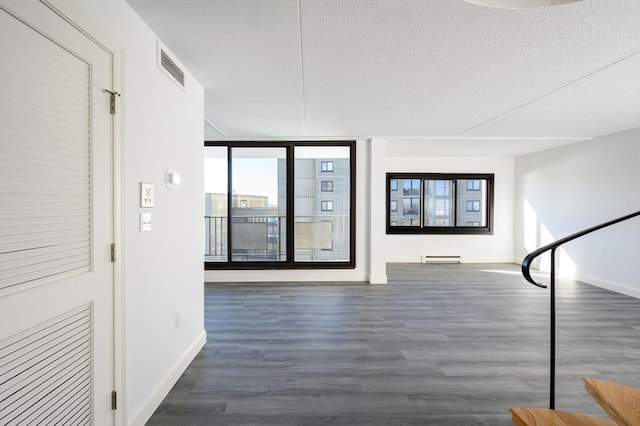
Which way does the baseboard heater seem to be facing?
toward the camera

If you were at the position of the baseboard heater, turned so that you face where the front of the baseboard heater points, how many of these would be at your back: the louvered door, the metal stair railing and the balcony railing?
0

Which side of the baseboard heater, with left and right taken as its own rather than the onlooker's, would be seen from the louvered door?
front

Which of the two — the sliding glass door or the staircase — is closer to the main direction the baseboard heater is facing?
the staircase

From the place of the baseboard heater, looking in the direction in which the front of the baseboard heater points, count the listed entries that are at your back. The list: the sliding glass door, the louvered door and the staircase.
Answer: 0

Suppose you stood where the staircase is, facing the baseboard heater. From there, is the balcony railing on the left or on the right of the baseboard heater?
left

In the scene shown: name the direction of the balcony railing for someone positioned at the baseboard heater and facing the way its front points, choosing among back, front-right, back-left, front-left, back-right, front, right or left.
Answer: front-right

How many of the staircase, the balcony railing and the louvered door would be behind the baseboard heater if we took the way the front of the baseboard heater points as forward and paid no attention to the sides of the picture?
0

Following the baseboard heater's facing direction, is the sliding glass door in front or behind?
in front

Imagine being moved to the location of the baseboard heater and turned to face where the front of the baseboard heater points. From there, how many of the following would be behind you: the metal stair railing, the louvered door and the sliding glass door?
0

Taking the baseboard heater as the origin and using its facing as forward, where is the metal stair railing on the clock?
The metal stair railing is roughly at 12 o'clock from the baseboard heater.
